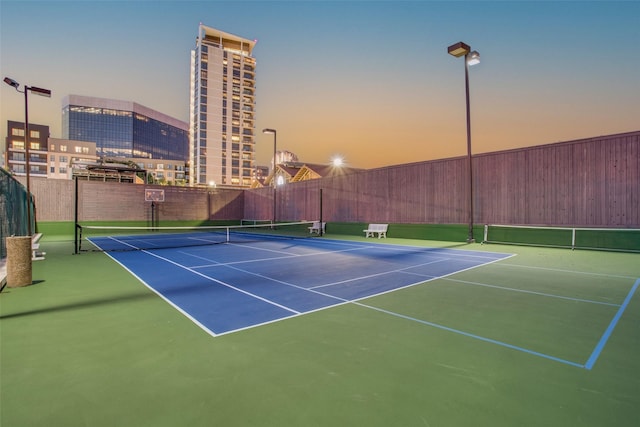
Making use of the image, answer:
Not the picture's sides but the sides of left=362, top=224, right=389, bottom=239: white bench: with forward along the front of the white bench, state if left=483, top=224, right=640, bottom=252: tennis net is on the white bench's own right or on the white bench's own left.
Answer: on the white bench's own left

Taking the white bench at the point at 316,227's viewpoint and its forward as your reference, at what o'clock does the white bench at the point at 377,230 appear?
the white bench at the point at 377,230 is roughly at 9 o'clock from the white bench at the point at 316,227.

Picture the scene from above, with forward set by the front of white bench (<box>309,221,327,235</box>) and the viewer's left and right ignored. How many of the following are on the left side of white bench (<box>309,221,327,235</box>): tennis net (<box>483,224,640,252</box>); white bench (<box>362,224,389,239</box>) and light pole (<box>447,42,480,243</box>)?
3

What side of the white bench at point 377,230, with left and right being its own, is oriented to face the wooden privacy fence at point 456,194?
left

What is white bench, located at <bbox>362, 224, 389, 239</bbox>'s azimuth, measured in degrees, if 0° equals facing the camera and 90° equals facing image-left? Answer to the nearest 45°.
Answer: approximately 45°

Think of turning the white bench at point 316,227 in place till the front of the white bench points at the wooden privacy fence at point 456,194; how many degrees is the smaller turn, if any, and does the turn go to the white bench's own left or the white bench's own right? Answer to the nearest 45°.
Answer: approximately 90° to the white bench's own left

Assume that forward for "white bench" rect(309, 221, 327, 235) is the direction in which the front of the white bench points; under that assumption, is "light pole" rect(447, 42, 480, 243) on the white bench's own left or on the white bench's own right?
on the white bench's own left

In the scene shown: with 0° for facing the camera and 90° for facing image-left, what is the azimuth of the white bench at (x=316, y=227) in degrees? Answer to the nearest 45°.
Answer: approximately 45°
